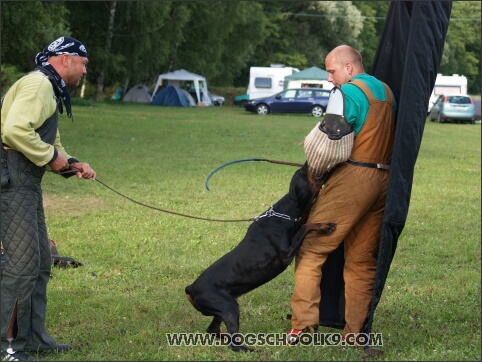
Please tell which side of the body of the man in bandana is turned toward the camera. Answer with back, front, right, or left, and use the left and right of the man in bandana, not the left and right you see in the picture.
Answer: right

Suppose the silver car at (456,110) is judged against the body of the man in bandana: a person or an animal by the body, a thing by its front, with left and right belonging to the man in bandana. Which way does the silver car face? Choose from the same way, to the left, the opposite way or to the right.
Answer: to the left

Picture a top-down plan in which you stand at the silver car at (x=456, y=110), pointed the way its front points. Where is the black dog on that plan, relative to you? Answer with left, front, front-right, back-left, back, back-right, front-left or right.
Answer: back-left

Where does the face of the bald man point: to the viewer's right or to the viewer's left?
to the viewer's left

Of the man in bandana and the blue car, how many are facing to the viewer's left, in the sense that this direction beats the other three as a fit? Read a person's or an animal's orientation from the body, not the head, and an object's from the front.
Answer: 1

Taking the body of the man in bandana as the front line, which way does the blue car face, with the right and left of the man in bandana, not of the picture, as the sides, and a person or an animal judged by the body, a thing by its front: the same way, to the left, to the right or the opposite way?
the opposite way

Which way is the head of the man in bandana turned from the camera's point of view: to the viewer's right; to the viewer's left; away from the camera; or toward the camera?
to the viewer's right

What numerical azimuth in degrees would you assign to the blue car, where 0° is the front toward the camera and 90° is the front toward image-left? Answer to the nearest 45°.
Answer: approximately 90°

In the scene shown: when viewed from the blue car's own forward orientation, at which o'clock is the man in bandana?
The man in bandana is roughly at 9 o'clock from the blue car.

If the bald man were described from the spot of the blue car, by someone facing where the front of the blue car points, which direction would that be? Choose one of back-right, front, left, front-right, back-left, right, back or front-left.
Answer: left

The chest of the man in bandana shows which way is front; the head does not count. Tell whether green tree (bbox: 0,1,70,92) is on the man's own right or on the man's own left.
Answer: on the man's own left

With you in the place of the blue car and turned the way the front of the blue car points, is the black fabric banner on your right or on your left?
on your left

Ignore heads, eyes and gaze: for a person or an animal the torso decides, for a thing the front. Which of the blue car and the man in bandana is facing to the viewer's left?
the blue car

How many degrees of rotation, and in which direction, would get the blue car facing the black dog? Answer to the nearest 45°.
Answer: approximately 90° to its left

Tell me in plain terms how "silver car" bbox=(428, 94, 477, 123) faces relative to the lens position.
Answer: facing away from the viewer and to the left of the viewer
